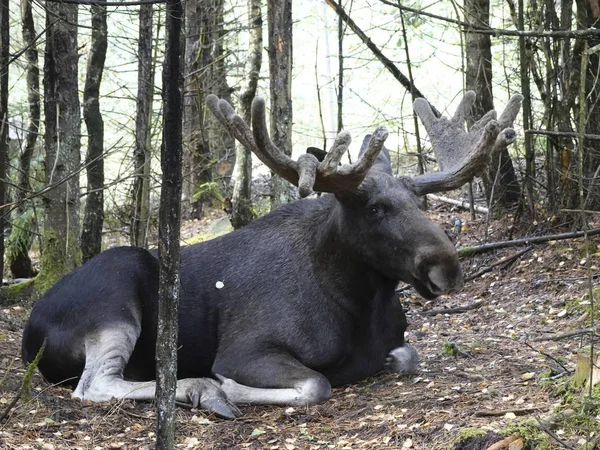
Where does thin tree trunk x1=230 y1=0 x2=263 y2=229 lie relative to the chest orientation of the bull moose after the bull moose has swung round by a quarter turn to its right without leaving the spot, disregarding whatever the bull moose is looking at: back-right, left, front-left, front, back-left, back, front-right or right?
back-right

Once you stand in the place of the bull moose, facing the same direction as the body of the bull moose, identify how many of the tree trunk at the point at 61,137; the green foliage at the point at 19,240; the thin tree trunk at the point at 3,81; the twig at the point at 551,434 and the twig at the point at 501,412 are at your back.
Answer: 3

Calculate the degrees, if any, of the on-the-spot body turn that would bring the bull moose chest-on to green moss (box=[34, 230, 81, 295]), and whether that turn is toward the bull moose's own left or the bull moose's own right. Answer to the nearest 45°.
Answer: approximately 180°

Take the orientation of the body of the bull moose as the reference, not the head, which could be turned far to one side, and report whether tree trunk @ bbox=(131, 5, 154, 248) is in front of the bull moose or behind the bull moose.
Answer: behind

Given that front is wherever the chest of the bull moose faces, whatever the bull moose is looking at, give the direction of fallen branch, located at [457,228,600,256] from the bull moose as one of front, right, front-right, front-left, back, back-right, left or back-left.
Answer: left

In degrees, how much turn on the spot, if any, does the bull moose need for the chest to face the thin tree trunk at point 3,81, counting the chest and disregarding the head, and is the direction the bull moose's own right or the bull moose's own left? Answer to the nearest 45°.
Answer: approximately 180°

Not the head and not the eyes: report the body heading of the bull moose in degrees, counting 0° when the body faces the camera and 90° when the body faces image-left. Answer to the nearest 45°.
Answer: approximately 315°

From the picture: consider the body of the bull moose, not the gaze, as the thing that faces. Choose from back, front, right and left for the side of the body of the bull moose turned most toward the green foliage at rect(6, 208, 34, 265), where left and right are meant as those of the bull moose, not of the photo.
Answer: back

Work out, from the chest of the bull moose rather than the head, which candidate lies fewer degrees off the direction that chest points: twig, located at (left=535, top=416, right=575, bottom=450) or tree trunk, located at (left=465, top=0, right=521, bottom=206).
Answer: the twig

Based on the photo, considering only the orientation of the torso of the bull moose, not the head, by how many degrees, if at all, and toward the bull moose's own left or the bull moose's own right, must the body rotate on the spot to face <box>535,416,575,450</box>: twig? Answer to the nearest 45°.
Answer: approximately 45° to the bull moose's own right

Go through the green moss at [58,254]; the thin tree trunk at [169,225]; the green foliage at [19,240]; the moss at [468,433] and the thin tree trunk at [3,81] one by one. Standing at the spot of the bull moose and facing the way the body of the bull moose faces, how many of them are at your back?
3

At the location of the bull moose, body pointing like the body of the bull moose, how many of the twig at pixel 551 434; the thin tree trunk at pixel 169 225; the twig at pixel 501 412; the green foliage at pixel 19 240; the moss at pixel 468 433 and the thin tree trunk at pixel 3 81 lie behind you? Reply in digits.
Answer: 2

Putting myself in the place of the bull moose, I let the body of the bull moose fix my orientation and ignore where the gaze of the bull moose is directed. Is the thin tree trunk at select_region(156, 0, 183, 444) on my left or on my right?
on my right

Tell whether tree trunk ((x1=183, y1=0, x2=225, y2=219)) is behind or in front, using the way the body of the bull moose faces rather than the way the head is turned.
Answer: behind
